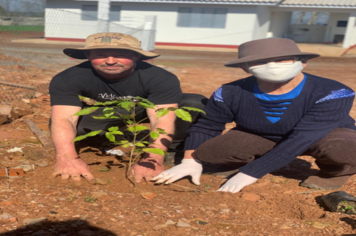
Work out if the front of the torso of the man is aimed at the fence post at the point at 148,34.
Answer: no

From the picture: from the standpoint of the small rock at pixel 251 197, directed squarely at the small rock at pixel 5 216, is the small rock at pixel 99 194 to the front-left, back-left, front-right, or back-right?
front-right

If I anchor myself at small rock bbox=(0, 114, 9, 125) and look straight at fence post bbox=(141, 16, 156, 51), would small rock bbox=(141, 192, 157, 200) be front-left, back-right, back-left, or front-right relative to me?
back-right

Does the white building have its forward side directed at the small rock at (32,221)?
yes

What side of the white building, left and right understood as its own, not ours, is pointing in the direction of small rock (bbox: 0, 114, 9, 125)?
front

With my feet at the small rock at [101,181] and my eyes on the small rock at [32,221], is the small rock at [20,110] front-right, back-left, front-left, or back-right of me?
back-right

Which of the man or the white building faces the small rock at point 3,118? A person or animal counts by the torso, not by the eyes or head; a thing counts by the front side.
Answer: the white building

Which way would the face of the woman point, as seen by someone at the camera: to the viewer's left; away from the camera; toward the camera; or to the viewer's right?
toward the camera

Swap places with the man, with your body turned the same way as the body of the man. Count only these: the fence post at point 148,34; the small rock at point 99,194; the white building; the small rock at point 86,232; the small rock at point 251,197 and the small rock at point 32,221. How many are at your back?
2

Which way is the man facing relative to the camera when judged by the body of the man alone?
toward the camera

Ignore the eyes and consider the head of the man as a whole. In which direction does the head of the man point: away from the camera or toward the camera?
toward the camera

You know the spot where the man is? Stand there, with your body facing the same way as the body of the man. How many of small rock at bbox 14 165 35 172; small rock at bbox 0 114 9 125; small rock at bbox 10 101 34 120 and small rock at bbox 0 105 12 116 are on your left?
0

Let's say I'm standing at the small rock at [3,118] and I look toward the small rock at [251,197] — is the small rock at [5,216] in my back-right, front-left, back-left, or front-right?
front-right

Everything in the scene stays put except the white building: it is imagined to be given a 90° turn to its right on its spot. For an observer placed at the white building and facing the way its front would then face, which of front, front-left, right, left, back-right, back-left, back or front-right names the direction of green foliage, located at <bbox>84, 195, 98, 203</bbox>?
left

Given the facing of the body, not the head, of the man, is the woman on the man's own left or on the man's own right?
on the man's own left

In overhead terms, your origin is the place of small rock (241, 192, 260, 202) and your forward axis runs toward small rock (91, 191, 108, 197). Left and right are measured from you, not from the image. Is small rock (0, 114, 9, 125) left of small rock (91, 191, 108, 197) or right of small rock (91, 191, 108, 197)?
right

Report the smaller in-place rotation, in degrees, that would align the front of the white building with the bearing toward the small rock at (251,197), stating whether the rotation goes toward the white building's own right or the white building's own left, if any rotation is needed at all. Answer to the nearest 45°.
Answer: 0° — it already faces it

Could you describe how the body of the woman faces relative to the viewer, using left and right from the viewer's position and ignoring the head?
facing the viewer and to the left of the viewer

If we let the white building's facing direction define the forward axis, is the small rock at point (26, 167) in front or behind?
in front

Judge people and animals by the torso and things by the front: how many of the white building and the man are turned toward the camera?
2

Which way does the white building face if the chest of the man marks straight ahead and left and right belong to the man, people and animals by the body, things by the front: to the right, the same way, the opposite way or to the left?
the same way
